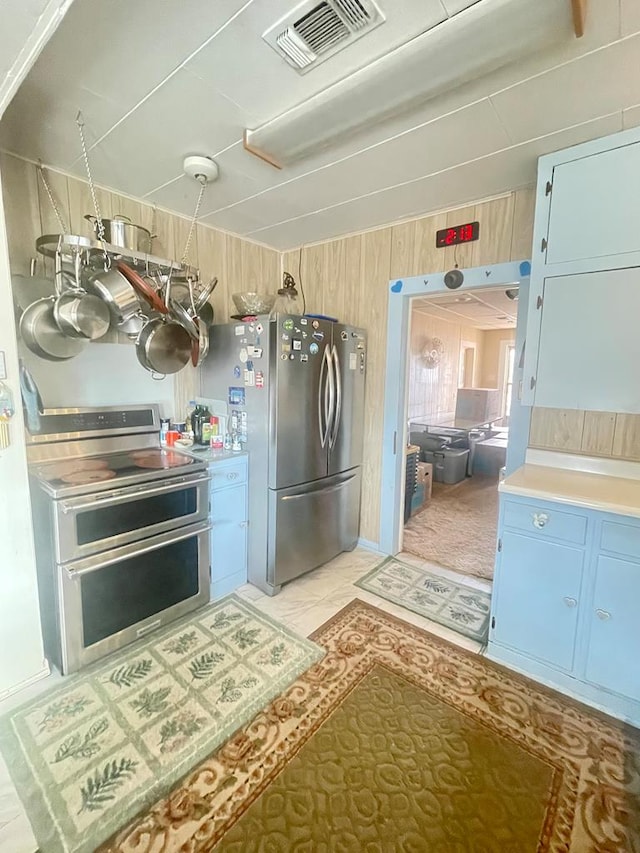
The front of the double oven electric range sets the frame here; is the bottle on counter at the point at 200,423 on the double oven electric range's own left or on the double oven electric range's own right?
on the double oven electric range's own left

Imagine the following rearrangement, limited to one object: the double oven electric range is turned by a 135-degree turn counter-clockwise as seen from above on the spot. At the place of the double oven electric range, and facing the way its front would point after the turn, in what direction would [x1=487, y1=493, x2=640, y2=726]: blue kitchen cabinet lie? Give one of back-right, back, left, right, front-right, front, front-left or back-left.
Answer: back-right

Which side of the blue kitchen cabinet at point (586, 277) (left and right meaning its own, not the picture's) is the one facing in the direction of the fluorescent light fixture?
front

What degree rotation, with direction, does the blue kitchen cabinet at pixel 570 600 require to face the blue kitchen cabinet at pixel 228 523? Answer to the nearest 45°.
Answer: approximately 45° to its right

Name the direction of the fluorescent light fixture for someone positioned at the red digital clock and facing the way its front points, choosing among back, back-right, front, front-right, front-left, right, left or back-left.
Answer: front-left

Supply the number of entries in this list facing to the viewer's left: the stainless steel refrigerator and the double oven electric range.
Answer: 0

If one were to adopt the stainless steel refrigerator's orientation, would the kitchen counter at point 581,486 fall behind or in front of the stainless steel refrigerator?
in front

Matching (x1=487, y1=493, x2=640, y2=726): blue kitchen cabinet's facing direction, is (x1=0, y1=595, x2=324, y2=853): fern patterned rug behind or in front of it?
in front

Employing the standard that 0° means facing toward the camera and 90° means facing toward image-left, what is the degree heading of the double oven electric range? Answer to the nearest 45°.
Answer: approximately 315°

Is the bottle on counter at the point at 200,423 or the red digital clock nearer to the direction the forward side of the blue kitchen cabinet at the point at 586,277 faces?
the bottle on counter

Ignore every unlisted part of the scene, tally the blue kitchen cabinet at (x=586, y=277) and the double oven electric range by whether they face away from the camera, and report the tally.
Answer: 0

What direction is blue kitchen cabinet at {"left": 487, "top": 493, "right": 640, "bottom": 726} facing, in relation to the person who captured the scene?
facing the viewer and to the left of the viewer
